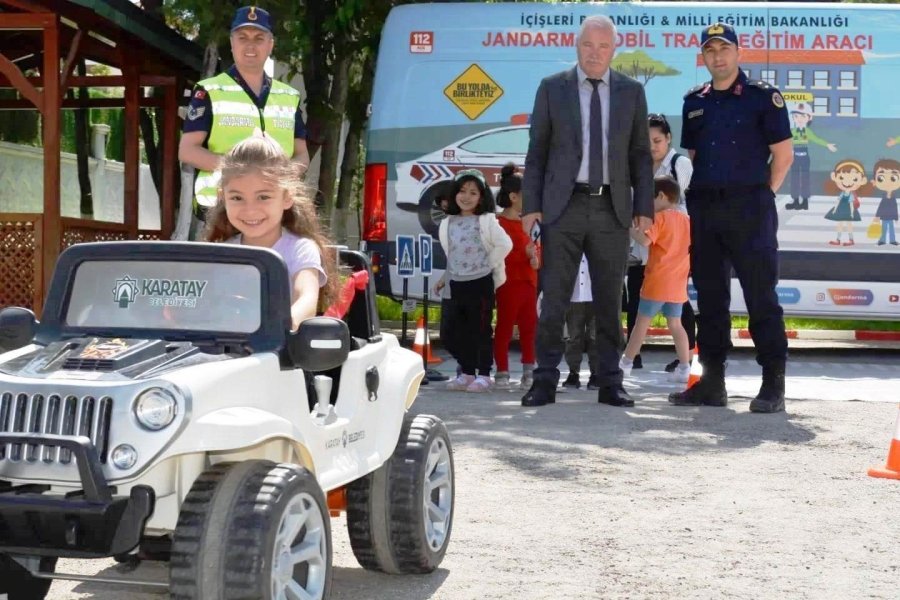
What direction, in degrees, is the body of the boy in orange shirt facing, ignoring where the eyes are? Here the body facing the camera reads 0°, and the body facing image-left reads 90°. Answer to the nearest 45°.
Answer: approximately 135°

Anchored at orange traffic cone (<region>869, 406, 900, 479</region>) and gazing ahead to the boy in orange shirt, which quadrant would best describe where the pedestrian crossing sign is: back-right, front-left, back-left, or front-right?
front-left

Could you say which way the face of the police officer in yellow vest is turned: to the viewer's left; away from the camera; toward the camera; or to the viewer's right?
toward the camera

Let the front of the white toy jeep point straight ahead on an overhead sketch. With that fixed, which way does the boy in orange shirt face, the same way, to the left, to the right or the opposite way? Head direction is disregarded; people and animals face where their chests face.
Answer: to the right

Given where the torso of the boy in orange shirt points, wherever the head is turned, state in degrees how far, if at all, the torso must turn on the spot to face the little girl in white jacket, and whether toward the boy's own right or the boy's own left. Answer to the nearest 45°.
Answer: approximately 45° to the boy's own left

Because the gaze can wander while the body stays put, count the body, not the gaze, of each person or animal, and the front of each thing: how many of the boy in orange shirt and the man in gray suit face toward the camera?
1

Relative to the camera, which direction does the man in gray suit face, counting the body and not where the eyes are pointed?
toward the camera

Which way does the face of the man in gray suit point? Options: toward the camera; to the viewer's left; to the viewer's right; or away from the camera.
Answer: toward the camera

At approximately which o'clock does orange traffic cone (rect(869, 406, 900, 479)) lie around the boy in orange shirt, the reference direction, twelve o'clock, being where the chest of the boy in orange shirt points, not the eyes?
The orange traffic cone is roughly at 7 o'clock from the boy in orange shirt.

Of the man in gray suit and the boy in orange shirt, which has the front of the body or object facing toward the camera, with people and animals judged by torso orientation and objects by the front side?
the man in gray suit

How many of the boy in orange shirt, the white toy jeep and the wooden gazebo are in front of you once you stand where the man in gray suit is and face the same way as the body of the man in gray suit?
1

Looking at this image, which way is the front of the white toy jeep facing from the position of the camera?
facing the viewer and to the left of the viewer

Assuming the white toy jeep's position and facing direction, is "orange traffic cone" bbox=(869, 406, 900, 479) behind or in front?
behind

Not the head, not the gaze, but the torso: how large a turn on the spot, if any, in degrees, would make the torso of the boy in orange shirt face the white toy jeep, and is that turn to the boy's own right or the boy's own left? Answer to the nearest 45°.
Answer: approximately 135° to the boy's own left
